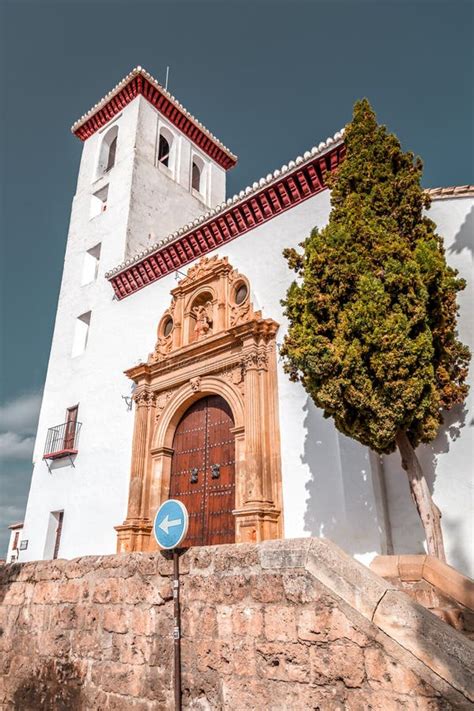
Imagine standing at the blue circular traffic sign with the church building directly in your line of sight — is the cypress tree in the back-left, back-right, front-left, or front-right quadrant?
front-right

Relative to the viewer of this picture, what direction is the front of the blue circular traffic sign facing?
facing the viewer and to the left of the viewer

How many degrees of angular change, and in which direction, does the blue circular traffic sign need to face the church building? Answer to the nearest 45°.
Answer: approximately 135° to its right

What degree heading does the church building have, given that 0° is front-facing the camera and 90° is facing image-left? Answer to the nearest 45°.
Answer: approximately 45°

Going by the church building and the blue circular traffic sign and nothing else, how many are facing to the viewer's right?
0

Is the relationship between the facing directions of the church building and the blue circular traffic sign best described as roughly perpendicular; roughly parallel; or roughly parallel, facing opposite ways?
roughly parallel
